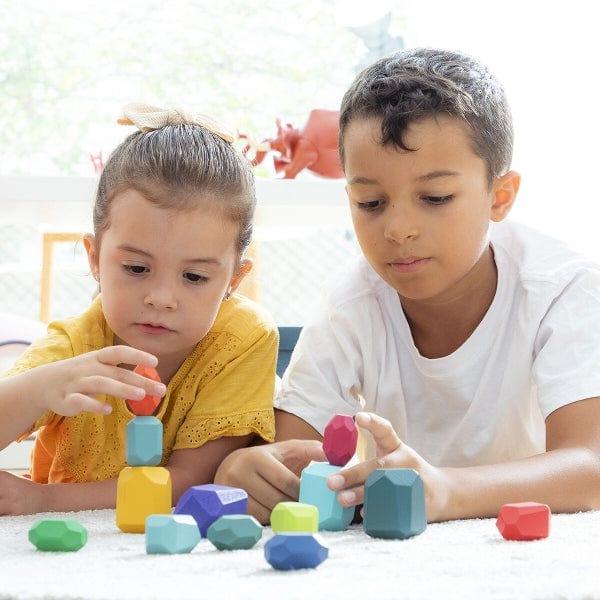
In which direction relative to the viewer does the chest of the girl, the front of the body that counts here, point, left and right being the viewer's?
facing the viewer

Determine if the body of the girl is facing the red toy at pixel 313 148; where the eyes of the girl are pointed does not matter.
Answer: no
